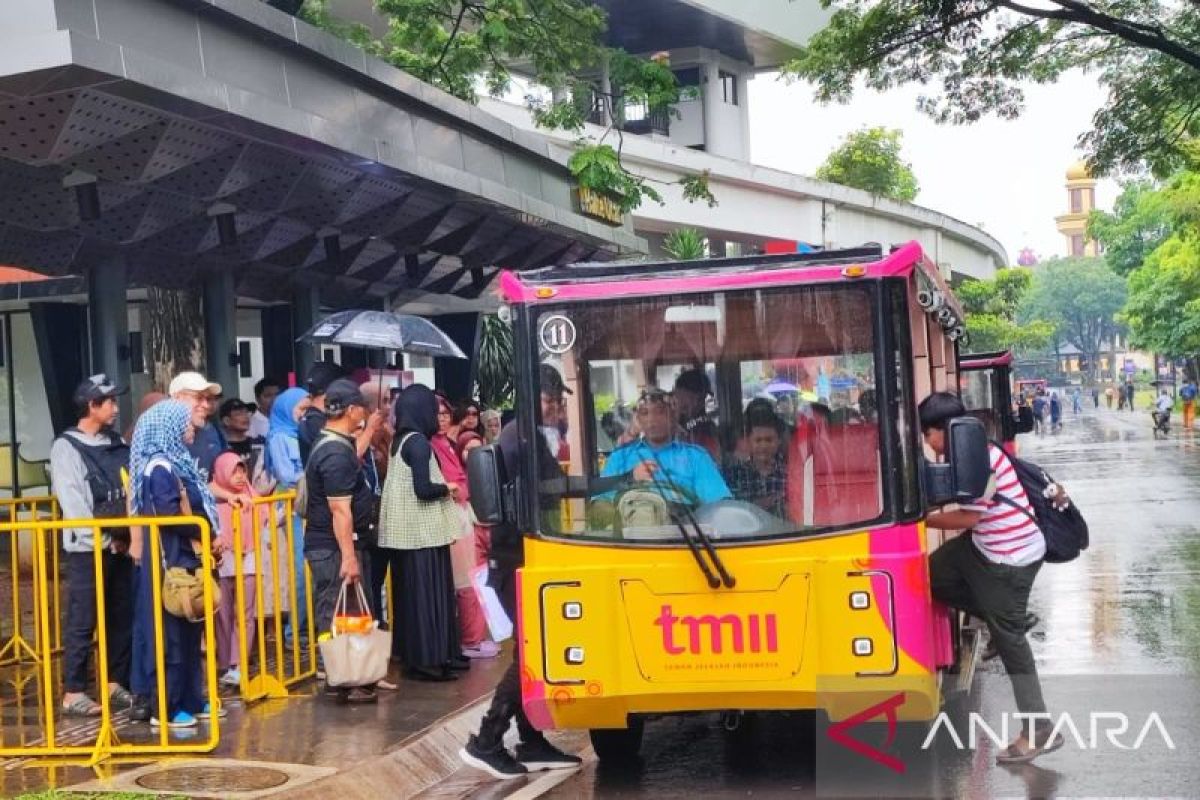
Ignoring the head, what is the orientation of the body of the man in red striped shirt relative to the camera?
to the viewer's left

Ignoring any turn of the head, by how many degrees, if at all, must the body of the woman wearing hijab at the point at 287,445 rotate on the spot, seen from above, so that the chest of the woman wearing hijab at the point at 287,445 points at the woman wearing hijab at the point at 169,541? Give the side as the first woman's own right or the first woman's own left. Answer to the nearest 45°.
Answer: approximately 90° to the first woman's own right

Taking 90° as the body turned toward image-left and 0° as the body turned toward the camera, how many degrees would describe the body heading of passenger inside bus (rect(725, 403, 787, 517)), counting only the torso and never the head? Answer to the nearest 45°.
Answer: approximately 0°

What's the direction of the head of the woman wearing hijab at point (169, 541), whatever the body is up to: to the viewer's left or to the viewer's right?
to the viewer's right

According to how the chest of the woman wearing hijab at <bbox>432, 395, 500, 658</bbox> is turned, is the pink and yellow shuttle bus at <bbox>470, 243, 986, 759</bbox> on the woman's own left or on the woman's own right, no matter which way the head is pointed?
on the woman's own left

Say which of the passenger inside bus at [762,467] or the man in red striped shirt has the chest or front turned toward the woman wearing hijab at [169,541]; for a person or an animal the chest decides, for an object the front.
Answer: the man in red striped shirt

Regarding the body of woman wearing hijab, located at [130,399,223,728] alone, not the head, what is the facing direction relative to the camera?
to the viewer's right
